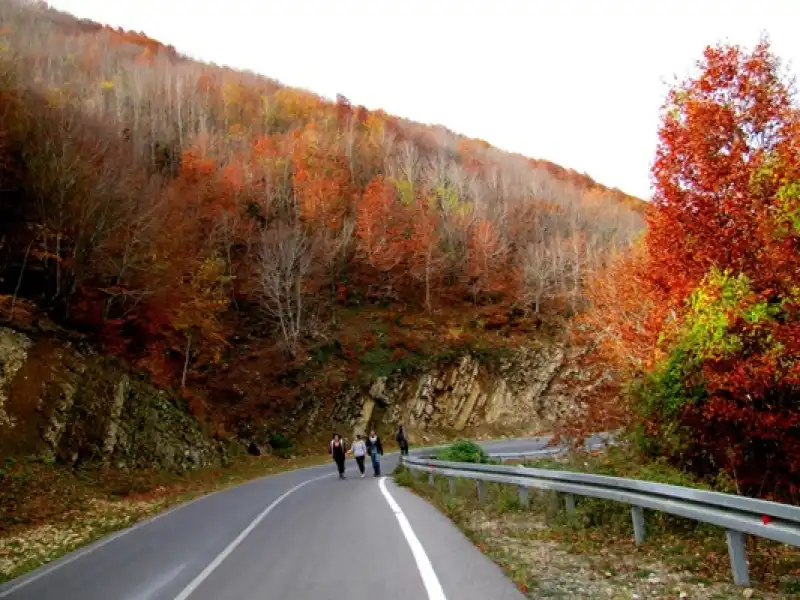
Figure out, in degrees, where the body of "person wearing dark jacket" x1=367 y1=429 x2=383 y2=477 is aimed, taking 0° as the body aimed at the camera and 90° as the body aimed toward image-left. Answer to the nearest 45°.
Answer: approximately 0°

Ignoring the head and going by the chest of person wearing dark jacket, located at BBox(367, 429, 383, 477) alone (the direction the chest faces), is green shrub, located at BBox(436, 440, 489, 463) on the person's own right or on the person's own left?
on the person's own left

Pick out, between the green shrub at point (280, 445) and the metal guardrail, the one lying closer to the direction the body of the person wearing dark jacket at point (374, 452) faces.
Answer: the metal guardrail

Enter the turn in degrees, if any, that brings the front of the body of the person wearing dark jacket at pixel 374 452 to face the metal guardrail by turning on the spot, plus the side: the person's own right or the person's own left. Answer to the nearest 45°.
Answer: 0° — they already face it
